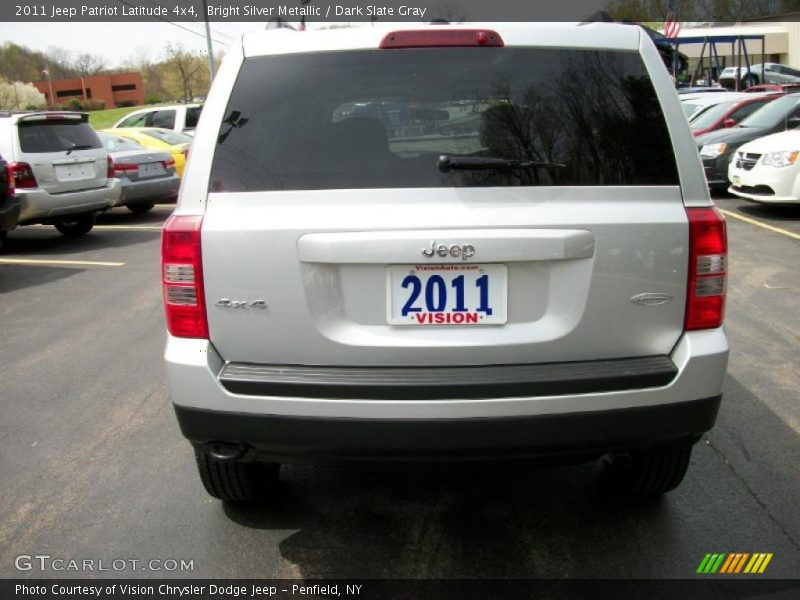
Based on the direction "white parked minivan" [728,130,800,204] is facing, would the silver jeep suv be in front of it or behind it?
in front

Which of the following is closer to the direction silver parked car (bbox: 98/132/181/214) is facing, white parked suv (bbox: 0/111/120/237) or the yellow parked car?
the yellow parked car

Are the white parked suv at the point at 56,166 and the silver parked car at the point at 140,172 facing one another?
no

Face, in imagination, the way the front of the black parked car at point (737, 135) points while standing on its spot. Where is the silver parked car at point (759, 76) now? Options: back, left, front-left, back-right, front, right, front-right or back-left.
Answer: back-right

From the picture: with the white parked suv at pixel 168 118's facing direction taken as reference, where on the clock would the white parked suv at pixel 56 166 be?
the white parked suv at pixel 56 166 is roughly at 8 o'clock from the white parked suv at pixel 168 118.

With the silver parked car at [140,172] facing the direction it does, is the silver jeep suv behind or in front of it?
behind

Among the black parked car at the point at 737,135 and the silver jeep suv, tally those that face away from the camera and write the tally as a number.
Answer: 1

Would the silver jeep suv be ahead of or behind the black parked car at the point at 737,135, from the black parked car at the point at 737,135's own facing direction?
ahead

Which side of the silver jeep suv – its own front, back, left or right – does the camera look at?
back

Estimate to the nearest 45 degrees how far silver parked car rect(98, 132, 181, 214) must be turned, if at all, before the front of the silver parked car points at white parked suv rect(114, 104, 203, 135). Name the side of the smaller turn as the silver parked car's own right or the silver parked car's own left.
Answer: approximately 45° to the silver parked car's own right

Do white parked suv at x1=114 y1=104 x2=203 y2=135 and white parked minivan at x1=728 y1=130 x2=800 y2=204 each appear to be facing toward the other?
no

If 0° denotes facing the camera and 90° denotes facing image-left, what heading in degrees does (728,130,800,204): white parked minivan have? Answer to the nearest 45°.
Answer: approximately 45°

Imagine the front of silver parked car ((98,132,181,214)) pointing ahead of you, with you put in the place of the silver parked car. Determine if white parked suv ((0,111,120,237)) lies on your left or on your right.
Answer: on your left

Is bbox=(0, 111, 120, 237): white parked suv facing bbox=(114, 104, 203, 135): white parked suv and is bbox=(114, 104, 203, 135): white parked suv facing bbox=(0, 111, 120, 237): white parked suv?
no

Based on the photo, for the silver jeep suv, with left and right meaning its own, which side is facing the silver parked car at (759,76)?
front

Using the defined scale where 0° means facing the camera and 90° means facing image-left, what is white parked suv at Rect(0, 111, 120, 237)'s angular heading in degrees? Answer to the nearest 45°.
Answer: approximately 135°

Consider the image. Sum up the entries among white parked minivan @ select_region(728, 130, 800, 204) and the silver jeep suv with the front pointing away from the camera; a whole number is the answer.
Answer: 1

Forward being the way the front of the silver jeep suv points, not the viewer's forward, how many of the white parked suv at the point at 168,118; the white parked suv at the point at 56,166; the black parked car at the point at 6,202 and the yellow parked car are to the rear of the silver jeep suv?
0
